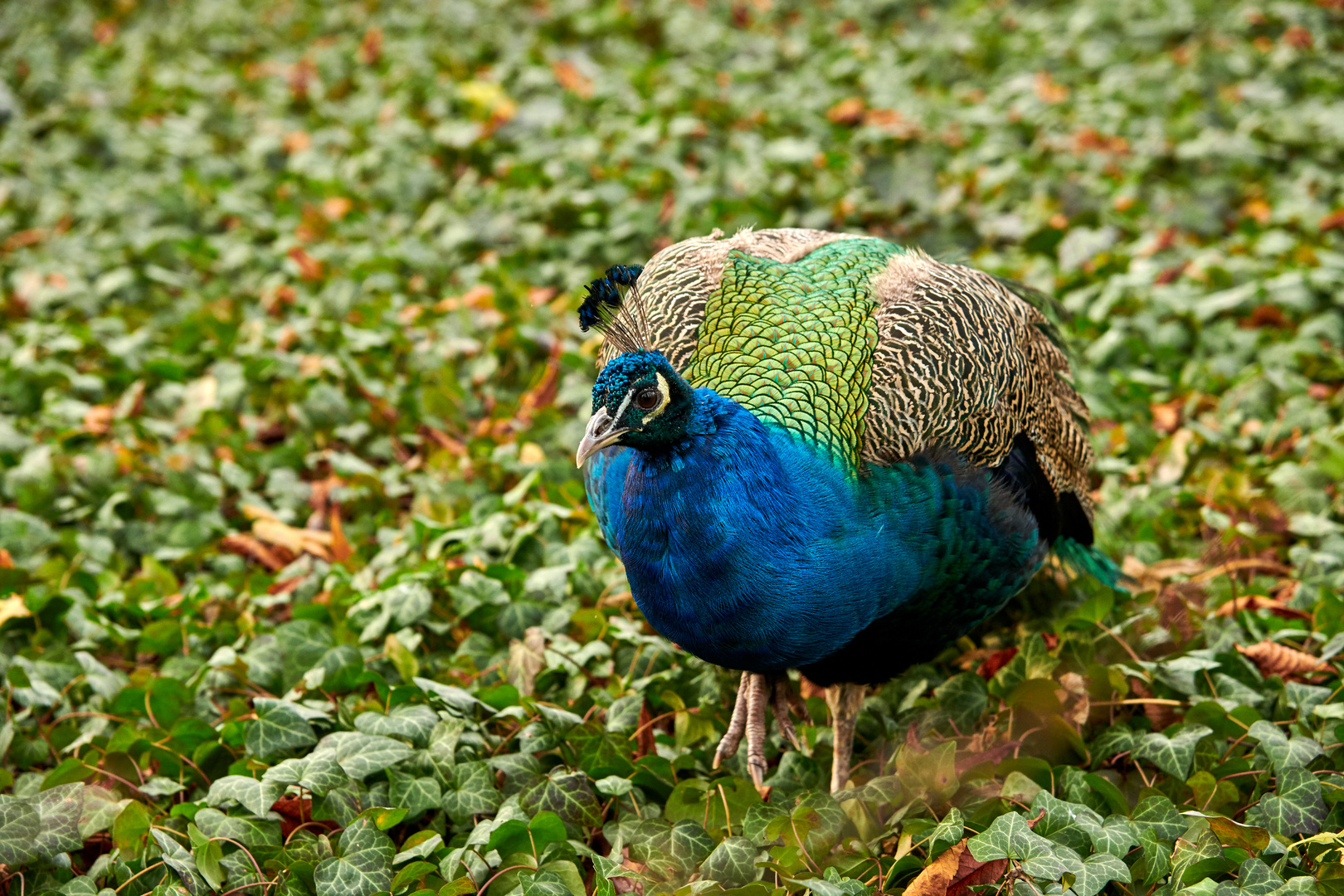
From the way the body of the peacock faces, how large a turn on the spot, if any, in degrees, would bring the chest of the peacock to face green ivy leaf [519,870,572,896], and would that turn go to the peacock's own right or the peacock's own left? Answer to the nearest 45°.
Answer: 0° — it already faces it

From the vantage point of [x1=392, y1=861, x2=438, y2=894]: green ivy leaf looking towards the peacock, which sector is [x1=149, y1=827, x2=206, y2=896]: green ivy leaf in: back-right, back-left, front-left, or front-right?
back-left

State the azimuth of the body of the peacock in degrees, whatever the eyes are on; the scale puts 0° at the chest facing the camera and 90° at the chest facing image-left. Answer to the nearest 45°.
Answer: approximately 45°

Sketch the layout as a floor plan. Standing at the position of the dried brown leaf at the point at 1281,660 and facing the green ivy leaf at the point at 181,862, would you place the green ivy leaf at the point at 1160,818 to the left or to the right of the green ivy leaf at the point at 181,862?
left

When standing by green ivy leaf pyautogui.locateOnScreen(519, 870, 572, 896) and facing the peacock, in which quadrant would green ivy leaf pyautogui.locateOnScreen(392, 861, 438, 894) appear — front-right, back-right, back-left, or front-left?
back-left

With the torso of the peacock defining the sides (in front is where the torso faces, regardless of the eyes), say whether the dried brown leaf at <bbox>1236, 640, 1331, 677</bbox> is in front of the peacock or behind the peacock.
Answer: behind

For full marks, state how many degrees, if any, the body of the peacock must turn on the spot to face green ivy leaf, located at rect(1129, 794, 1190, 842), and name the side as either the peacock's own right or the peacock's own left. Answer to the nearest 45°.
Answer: approximately 90° to the peacock's own left

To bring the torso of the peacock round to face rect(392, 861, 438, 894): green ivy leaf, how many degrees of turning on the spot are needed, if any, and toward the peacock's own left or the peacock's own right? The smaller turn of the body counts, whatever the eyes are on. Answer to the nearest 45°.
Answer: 0° — it already faces it

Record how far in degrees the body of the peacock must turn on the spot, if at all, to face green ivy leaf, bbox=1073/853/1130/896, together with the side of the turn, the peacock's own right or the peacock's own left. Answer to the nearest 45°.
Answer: approximately 90° to the peacock's own left
